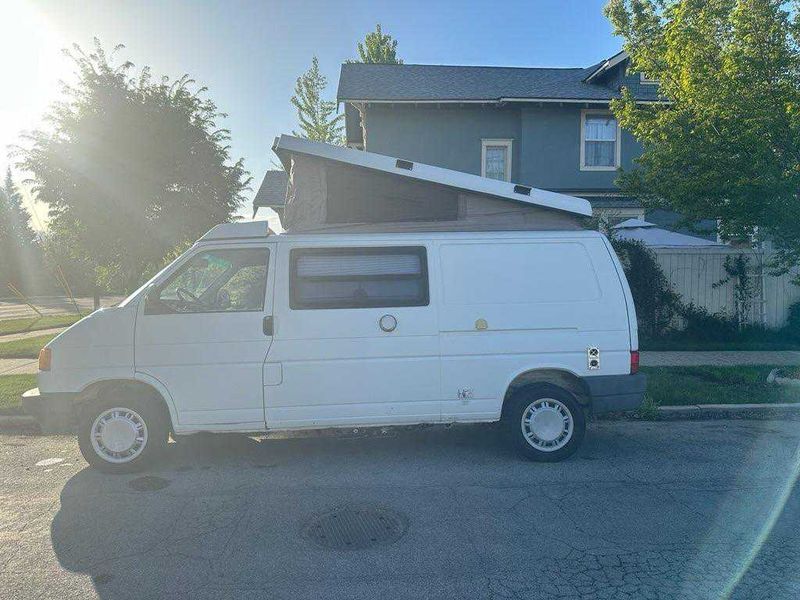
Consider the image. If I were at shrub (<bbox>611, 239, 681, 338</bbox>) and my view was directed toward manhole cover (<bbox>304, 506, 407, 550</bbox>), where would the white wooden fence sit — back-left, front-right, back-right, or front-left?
back-left

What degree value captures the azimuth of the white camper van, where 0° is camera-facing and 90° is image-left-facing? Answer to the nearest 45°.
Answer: approximately 90°

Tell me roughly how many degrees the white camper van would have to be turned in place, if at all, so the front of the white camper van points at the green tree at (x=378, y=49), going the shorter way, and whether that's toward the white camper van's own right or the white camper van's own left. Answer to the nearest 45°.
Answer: approximately 90° to the white camper van's own right

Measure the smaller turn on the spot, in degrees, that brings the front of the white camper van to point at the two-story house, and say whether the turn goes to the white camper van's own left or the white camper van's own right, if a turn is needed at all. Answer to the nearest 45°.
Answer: approximately 135° to the white camper van's own right

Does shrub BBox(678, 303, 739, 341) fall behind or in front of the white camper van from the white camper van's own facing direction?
behind

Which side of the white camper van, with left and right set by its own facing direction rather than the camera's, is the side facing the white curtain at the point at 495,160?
right

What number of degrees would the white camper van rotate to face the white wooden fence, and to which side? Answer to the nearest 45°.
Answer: approximately 135° to its right

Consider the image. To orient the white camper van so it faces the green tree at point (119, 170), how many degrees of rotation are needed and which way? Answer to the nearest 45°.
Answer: approximately 45° to its right

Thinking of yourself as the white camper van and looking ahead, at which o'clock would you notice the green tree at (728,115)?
The green tree is roughly at 5 o'clock from the white camper van.
